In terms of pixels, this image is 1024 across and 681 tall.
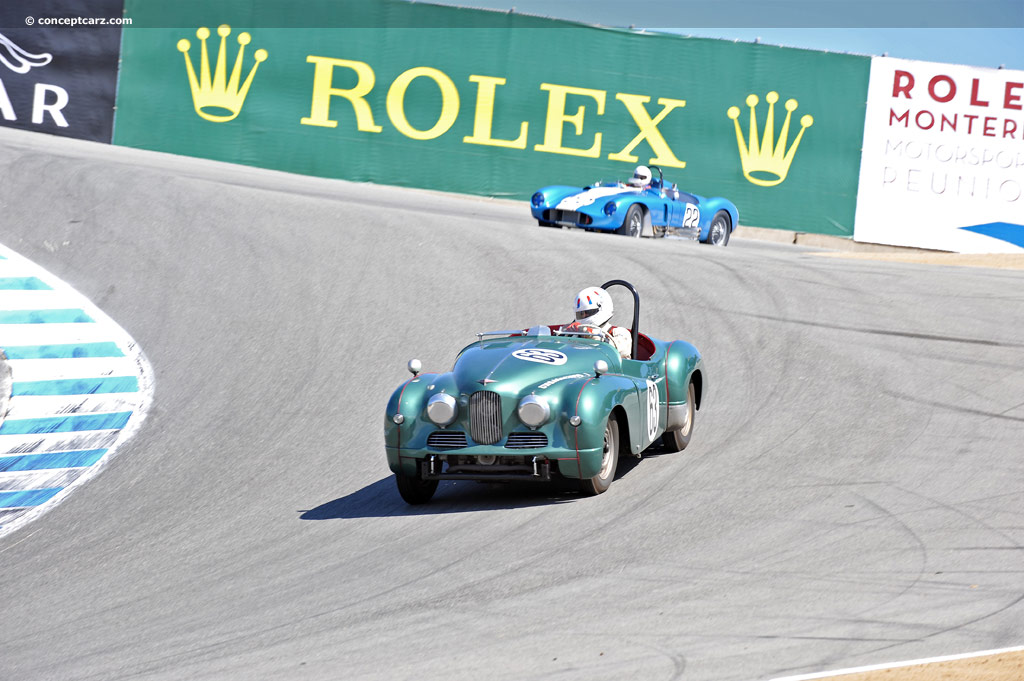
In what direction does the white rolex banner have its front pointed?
toward the camera

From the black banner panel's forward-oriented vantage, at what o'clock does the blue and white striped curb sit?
The blue and white striped curb is roughly at 12 o'clock from the black banner panel.

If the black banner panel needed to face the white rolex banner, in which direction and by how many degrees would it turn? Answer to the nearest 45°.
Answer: approximately 90° to its left

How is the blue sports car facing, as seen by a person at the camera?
facing the viewer and to the left of the viewer

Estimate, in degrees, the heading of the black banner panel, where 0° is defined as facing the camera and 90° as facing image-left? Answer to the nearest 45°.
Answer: approximately 0°

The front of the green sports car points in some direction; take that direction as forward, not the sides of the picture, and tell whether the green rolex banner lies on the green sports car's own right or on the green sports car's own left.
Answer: on the green sports car's own right

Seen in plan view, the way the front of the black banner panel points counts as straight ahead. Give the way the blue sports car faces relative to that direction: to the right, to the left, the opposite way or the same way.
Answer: to the right

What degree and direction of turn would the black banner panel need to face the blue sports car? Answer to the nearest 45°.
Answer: approximately 45° to its left

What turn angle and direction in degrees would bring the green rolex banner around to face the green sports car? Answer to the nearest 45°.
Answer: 0° — it already faces it

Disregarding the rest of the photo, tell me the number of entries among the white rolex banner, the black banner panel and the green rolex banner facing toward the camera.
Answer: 3

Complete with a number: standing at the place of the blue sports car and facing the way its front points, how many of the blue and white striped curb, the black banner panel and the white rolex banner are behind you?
1

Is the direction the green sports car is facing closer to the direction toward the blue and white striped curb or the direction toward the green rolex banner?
the blue and white striped curb
